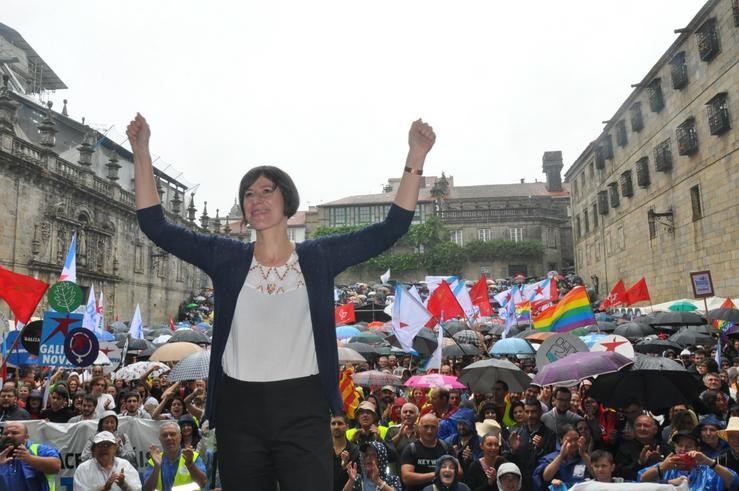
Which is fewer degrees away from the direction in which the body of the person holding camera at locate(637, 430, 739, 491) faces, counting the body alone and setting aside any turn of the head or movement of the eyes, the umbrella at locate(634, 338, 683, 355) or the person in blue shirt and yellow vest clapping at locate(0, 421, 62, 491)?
the person in blue shirt and yellow vest clapping

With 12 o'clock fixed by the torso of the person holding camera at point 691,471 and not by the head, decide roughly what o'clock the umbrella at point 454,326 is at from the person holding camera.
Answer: The umbrella is roughly at 5 o'clock from the person holding camera.

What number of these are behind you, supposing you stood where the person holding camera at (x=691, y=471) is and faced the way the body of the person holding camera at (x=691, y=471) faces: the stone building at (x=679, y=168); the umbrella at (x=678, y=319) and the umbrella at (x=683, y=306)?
3

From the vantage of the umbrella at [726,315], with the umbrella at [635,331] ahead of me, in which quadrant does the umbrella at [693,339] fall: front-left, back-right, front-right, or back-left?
front-left

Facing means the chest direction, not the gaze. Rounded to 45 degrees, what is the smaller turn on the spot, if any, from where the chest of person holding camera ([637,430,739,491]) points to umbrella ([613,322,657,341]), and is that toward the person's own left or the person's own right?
approximately 180°

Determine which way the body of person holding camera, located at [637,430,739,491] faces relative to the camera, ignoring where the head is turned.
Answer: toward the camera

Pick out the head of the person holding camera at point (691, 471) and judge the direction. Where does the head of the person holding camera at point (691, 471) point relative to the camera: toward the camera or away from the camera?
toward the camera

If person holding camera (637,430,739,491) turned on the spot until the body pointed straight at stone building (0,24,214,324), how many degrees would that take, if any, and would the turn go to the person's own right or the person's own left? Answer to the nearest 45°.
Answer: approximately 135° to the person's own right

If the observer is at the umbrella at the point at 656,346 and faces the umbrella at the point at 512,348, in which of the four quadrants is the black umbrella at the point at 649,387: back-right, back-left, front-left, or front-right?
front-left

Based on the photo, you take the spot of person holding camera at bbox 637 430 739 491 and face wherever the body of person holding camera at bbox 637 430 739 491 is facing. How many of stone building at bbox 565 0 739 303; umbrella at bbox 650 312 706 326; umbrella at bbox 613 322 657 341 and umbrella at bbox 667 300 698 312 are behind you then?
4

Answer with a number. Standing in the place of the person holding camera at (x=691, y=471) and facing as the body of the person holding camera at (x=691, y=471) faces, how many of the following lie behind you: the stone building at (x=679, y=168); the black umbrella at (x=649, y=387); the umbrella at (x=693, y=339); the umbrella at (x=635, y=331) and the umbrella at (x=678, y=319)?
5

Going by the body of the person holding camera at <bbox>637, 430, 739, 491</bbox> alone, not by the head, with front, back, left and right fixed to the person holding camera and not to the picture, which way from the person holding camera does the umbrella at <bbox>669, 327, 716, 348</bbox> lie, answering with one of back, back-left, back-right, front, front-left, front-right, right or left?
back

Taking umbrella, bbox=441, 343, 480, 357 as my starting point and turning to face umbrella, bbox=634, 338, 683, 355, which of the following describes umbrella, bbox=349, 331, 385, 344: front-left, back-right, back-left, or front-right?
back-left

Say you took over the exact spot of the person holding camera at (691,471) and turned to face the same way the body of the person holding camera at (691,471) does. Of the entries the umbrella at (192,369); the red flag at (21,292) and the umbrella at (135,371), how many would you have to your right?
3

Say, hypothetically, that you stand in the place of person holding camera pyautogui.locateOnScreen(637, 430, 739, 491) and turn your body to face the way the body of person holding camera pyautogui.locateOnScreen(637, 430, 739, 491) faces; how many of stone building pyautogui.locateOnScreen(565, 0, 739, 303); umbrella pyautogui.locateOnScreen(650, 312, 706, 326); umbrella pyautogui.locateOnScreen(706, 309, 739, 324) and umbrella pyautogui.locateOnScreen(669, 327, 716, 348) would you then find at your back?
4

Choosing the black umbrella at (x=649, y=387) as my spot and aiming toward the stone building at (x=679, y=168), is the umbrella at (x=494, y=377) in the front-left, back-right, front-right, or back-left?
front-left

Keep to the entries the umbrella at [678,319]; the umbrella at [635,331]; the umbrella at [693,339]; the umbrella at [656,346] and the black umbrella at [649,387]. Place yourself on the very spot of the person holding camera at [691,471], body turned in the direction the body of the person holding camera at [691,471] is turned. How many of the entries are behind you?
5

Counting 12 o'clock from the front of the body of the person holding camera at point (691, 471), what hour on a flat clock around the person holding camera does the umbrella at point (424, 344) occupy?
The umbrella is roughly at 5 o'clock from the person holding camera.
